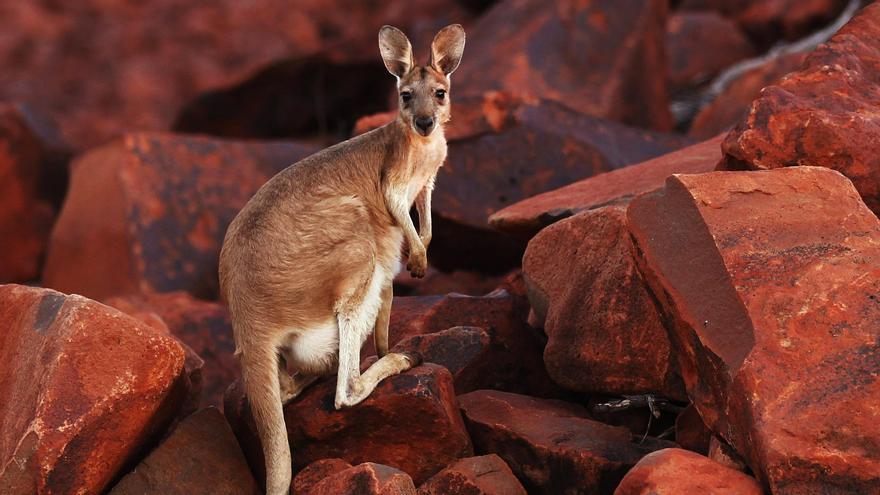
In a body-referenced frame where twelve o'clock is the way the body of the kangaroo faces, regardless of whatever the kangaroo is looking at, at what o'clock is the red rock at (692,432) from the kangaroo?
The red rock is roughly at 1 o'clock from the kangaroo.

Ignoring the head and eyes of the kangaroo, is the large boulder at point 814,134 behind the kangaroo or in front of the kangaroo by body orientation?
in front

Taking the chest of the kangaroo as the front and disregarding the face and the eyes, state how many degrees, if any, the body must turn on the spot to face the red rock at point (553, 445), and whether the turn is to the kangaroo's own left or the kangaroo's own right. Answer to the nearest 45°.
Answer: approximately 45° to the kangaroo's own right

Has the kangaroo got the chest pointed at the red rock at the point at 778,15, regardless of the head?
no

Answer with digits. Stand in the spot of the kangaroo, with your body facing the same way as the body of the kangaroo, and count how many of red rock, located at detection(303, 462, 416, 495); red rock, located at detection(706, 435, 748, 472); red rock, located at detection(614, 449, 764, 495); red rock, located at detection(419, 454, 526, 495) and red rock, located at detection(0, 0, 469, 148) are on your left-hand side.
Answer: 1

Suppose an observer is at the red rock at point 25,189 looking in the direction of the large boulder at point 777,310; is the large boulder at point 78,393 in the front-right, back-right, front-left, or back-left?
front-right

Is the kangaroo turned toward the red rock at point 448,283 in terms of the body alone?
no

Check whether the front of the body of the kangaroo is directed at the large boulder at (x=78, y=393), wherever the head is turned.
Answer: no

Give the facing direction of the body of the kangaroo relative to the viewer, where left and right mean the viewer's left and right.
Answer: facing to the right of the viewer

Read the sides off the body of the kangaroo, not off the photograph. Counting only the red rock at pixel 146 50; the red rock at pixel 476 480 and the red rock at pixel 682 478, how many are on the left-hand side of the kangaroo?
1

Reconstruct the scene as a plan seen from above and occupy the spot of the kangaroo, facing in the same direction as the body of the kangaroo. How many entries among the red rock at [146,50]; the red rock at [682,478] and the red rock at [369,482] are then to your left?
1

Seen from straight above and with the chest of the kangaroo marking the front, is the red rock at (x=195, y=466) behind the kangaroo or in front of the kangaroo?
behind

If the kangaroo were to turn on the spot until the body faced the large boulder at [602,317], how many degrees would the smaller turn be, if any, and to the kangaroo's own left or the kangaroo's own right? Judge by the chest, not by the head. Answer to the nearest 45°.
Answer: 0° — it already faces it

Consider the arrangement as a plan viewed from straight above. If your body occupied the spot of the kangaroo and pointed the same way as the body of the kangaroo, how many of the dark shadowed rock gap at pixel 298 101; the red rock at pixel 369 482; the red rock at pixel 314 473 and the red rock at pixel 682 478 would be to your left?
1
